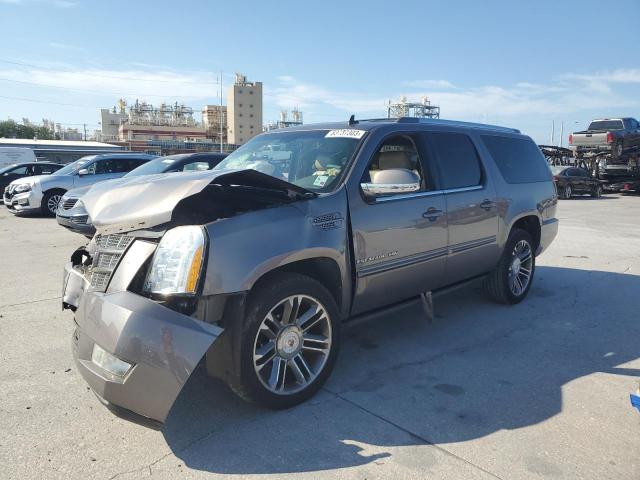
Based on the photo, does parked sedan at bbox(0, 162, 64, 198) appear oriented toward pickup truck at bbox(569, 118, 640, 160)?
no

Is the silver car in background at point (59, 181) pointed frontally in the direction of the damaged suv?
no

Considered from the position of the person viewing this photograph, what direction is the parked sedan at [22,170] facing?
facing the viewer and to the left of the viewer

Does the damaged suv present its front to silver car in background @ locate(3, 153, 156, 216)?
no

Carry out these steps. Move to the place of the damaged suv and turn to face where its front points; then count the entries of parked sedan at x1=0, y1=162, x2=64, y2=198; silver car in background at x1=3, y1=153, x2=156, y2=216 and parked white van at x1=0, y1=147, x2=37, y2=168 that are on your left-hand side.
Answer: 0

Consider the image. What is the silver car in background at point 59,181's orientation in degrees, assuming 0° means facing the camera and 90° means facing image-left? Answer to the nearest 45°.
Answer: approximately 45°

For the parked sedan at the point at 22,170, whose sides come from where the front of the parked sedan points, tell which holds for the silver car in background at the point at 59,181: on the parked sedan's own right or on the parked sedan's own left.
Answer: on the parked sedan's own left

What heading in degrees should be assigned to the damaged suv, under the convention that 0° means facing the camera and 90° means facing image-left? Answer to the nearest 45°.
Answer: approximately 45°

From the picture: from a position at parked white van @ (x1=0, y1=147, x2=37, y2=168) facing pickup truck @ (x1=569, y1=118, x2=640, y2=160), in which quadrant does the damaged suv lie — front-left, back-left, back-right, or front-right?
front-right

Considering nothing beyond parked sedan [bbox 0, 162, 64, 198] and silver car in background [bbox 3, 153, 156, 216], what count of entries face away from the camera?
0

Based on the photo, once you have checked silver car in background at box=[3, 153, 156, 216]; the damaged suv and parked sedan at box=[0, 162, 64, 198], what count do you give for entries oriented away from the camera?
0

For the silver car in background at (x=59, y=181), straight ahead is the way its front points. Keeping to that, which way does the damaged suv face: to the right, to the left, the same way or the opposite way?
the same way

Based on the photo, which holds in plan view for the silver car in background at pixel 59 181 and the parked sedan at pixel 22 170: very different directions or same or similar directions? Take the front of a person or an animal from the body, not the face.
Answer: same or similar directions

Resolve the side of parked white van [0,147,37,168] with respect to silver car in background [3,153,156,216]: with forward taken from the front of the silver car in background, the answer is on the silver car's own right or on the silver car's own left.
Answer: on the silver car's own right

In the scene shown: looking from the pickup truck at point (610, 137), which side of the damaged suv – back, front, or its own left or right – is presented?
back
